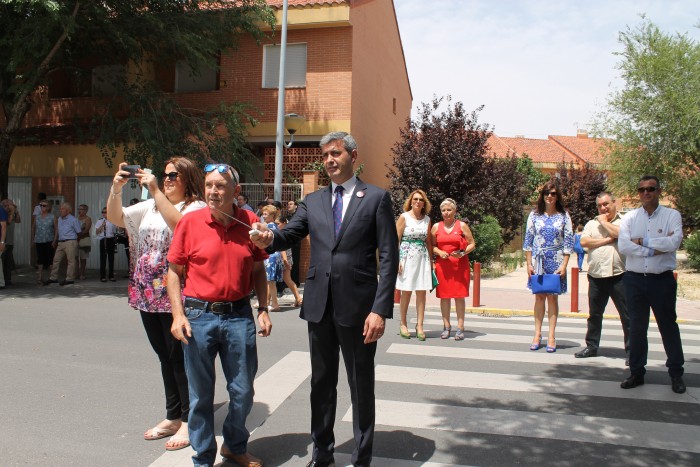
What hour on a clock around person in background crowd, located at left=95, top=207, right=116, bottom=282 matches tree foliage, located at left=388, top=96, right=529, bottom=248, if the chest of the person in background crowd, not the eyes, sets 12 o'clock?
The tree foliage is roughly at 9 o'clock from the person in background crowd.

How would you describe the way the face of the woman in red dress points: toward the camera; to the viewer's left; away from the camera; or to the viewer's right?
toward the camera

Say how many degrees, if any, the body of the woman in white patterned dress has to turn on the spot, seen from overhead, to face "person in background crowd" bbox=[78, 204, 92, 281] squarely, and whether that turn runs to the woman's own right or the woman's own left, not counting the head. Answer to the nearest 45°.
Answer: approximately 135° to the woman's own right

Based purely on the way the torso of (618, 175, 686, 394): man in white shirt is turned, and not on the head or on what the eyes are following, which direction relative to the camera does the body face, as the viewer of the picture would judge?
toward the camera

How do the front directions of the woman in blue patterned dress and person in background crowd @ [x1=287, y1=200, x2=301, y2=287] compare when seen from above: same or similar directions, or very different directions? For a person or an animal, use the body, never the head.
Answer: same or similar directions

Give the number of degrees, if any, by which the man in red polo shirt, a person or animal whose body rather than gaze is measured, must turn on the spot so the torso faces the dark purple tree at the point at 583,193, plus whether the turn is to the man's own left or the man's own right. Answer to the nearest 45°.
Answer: approximately 135° to the man's own left

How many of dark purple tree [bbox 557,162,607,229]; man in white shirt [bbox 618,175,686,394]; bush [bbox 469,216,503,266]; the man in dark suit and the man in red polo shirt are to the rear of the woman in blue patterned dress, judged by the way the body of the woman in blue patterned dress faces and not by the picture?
2

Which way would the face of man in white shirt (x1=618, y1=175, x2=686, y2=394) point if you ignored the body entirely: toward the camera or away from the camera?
toward the camera

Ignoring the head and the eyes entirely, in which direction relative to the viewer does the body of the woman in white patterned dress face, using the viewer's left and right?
facing the viewer

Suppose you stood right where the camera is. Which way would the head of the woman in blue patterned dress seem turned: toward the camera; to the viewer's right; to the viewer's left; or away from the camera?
toward the camera
